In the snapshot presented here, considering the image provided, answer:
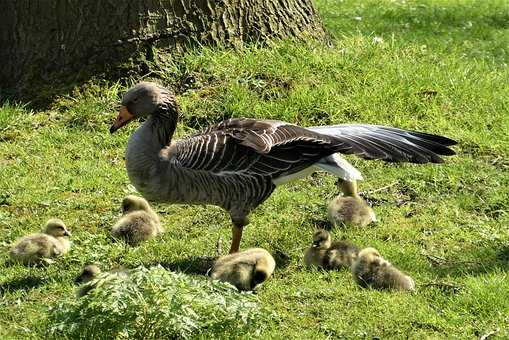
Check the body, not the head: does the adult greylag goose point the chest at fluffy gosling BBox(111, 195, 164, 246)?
yes

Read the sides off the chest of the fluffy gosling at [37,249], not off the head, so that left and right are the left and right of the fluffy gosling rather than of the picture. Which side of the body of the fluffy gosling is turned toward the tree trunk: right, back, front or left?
left

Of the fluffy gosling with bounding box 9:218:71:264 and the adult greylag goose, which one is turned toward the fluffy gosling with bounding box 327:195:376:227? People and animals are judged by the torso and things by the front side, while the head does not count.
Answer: the fluffy gosling with bounding box 9:218:71:264

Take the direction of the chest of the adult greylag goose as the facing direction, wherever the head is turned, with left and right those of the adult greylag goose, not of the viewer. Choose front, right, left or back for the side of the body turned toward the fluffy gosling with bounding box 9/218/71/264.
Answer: front

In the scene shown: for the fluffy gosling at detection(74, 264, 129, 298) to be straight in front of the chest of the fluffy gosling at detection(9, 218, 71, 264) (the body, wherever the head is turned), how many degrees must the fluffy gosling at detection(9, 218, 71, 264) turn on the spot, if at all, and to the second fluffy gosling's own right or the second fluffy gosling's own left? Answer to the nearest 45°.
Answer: approximately 90° to the second fluffy gosling's own right

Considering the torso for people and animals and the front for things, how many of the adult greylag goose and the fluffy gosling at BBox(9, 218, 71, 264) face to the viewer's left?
1

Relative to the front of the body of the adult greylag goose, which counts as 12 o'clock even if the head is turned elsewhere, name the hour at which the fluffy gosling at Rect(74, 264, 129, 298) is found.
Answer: The fluffy gosling is roughly at 10 o'clock from the adult greylag goose.

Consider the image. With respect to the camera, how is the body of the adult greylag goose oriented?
to the viewer's left

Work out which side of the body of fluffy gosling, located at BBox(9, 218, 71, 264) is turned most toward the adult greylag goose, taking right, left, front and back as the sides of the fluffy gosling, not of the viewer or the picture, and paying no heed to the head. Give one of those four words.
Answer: front

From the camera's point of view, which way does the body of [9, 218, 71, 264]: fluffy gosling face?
to the viewer's right

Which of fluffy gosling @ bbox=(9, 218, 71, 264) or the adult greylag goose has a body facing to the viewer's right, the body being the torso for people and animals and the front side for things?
the fluffy gosling

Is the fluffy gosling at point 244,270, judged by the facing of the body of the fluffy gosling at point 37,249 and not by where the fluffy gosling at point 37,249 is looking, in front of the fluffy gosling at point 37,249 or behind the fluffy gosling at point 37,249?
in front

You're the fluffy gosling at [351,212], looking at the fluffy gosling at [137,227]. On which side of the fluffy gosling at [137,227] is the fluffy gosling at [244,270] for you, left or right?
left

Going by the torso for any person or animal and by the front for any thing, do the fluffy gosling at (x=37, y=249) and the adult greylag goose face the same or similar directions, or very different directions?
very different directions
